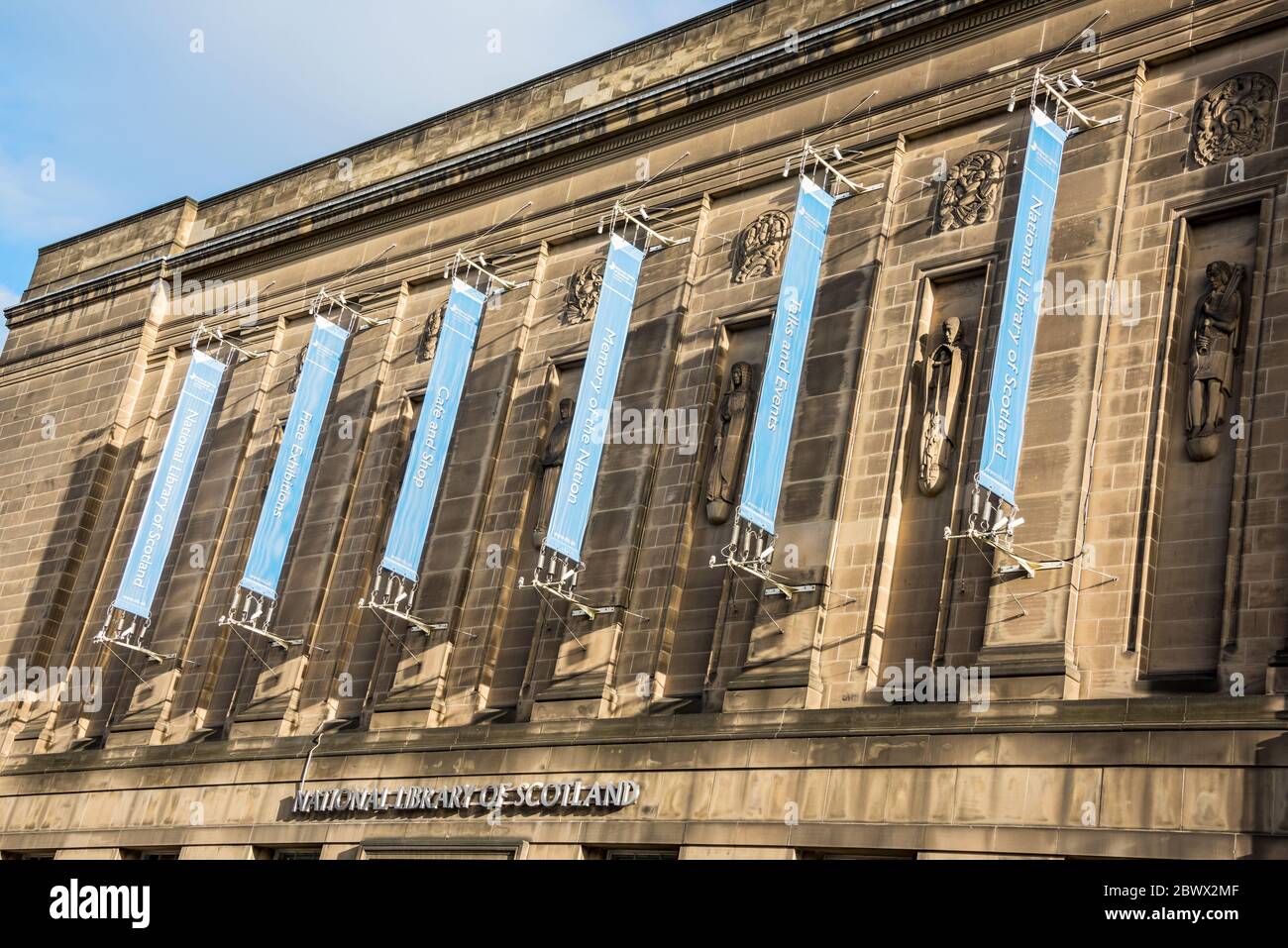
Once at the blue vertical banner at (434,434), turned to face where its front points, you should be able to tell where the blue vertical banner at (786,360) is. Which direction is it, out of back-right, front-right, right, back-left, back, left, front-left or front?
front-left

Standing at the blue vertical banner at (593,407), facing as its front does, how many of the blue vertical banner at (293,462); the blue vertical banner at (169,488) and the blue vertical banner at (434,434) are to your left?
0

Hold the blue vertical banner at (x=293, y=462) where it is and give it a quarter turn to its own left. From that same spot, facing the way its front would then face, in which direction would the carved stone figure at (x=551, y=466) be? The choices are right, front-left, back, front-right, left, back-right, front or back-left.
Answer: front-right

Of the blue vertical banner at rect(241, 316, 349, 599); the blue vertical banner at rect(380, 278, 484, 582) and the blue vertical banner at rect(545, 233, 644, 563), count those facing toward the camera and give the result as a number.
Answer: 3

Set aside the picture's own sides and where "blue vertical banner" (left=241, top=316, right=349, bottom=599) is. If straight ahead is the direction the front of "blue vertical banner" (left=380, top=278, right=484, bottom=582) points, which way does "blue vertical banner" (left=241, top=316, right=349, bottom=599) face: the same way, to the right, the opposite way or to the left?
the same way

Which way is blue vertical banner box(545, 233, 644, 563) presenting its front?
toward the camera

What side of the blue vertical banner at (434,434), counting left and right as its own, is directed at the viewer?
front

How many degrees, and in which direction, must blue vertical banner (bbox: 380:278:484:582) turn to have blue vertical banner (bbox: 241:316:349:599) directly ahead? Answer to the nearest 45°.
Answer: approximately 135° to its right

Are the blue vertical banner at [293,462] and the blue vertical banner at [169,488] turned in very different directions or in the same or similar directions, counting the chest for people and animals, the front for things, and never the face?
same or similar directions

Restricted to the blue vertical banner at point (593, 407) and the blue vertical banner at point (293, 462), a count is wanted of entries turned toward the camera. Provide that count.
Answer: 2

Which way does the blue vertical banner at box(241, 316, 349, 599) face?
toward the camera

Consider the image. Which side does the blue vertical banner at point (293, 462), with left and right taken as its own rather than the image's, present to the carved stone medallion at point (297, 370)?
back

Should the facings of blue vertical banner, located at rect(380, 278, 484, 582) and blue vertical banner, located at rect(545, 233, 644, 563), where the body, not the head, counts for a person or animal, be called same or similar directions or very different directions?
same or similar directions

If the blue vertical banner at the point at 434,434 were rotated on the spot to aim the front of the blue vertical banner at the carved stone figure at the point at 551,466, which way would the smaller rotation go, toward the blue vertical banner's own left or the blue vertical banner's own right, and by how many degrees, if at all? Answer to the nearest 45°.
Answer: approximately 90° to the blue vertical banner's own left

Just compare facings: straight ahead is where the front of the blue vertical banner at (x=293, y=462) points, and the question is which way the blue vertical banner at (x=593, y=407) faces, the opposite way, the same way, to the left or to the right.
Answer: the same way
